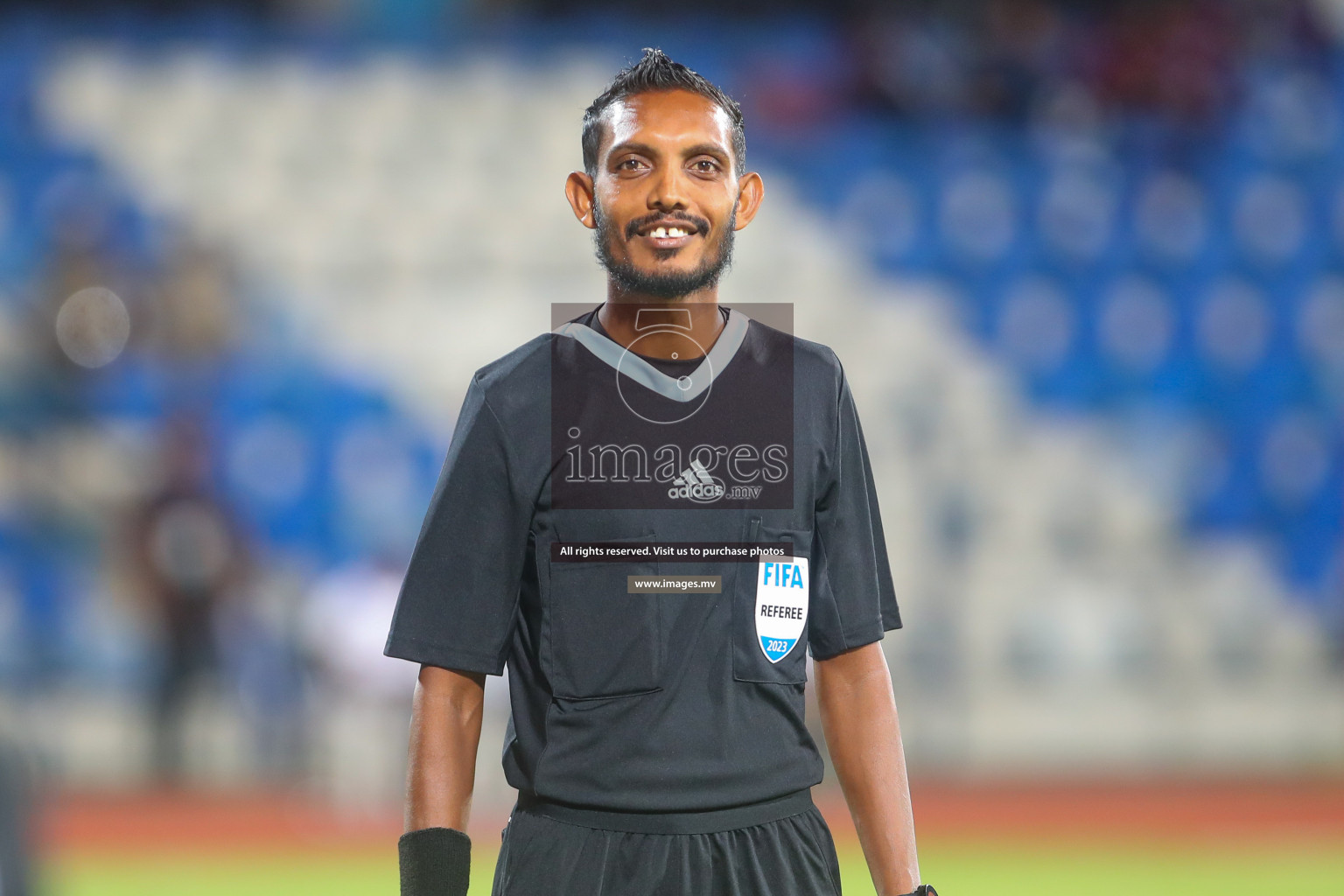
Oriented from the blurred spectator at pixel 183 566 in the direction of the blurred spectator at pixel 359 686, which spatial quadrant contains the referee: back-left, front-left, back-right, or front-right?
front-right

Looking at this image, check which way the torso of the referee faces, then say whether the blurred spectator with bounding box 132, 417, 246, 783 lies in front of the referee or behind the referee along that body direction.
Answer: behind

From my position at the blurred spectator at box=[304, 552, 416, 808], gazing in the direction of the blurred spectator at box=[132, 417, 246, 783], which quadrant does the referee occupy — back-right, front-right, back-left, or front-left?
back-left

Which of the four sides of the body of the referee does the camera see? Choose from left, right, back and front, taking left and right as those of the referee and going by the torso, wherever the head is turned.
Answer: front

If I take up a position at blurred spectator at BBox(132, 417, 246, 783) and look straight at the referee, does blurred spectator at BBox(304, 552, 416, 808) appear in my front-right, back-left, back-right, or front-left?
front-left

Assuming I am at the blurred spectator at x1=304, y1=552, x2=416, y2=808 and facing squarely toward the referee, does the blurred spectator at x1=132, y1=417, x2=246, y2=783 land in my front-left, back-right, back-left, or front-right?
back-right

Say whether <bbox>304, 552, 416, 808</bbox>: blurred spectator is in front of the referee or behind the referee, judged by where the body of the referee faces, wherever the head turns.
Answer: behind
